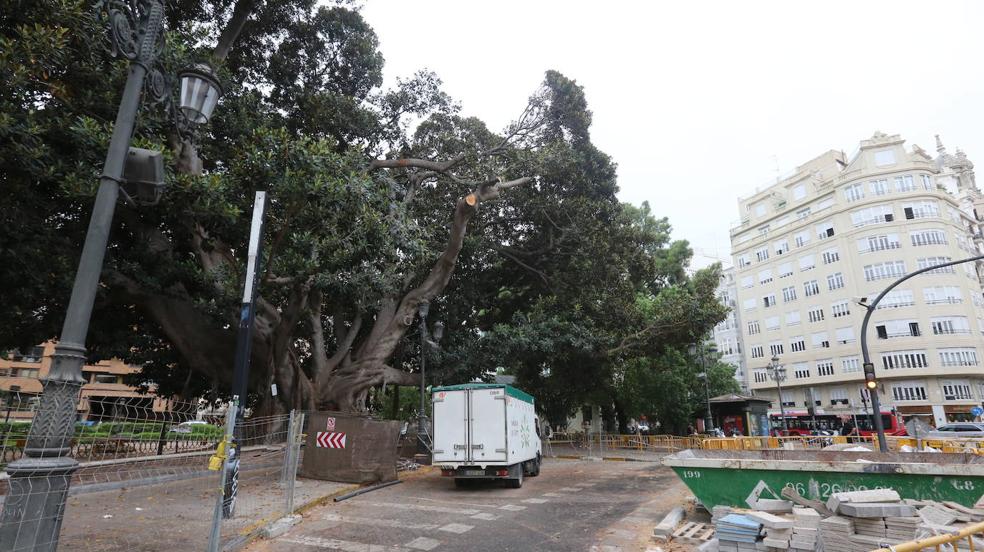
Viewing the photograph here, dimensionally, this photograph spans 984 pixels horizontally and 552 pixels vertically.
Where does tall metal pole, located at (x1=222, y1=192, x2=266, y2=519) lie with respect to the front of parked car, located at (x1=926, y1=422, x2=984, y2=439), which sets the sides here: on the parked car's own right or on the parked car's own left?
on the parked car's own left

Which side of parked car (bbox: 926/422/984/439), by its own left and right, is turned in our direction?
left
